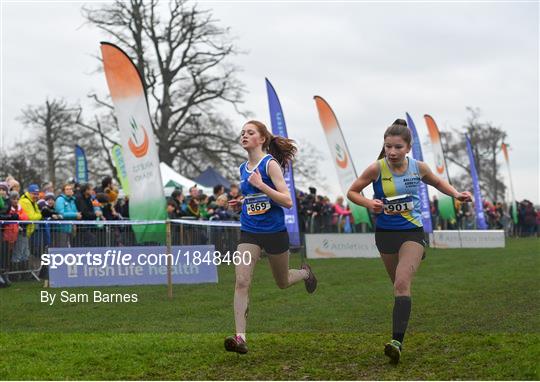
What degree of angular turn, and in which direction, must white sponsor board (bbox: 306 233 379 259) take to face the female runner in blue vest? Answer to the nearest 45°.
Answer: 0° — it already faces them

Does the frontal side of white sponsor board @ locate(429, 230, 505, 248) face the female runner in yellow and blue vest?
yes

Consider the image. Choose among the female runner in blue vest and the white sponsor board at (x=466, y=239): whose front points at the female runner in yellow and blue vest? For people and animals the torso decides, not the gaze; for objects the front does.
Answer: the white sponsor board

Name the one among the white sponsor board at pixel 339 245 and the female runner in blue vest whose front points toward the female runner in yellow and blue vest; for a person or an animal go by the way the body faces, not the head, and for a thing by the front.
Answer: the white sponsor board

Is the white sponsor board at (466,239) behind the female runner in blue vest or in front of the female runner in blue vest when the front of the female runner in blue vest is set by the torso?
behind

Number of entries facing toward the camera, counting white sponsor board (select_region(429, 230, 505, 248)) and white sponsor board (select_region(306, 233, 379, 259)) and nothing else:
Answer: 2

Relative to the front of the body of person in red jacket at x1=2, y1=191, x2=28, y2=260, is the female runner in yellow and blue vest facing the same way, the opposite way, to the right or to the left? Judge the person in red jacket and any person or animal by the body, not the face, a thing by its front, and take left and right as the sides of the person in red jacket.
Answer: to the right

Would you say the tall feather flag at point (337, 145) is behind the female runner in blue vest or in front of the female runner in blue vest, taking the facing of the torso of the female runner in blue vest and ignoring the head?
behind

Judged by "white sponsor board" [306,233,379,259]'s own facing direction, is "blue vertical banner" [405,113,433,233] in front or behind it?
behind

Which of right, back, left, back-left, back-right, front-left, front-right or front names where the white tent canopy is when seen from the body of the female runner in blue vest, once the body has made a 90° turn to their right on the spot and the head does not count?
front-right

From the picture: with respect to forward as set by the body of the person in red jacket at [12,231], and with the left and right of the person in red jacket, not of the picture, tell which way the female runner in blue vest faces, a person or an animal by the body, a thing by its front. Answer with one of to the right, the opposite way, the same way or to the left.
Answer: to the right
